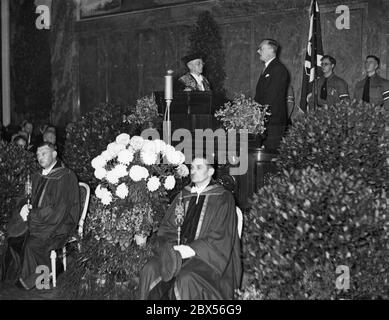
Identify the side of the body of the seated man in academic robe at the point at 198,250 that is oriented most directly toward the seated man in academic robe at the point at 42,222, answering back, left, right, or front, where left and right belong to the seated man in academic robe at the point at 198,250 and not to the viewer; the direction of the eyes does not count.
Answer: right

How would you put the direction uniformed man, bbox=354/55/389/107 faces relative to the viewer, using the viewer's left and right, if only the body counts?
facing the viewer and to the left of the viewer

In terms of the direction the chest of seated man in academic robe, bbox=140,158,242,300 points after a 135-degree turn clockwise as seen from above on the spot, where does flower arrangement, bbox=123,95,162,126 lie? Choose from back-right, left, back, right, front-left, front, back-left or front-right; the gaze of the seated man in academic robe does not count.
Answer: front

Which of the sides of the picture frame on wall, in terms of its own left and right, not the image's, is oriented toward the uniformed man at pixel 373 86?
left

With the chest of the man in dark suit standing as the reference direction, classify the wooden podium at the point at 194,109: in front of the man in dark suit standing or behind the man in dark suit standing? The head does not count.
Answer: in front

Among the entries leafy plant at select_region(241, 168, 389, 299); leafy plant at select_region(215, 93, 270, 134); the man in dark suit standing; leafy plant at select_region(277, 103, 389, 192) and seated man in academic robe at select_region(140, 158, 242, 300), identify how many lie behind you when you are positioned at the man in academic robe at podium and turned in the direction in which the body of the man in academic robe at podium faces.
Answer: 0

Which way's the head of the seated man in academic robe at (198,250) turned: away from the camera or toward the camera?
toward the camera

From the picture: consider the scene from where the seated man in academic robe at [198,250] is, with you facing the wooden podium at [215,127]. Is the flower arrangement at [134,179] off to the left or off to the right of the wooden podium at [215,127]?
left
